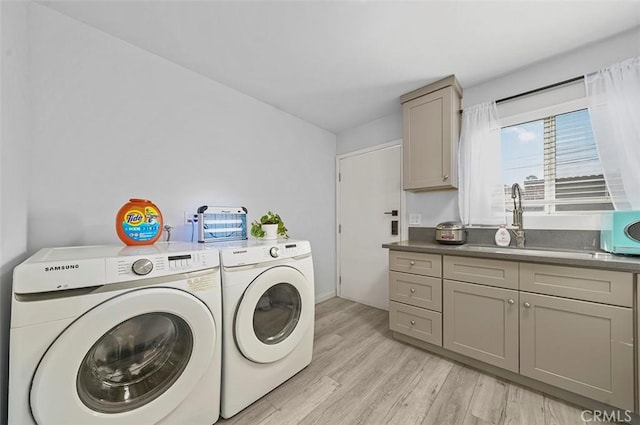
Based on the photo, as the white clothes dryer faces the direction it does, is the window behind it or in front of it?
in front

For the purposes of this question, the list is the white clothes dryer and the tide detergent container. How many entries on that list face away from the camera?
0

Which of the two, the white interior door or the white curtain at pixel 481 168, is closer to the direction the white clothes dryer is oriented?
the white curtain

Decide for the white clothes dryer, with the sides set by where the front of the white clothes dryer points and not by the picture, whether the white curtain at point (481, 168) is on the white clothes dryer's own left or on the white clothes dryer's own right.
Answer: on the white clothes dryer's own left

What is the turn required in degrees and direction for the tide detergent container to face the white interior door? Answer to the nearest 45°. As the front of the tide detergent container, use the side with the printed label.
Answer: approximately 90° to its left

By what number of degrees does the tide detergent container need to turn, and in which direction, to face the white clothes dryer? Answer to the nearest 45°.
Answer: approximately 45° to its left

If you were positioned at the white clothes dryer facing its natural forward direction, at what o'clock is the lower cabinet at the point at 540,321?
The lower cabinet is roughly at 11 o'clock from the white clothes dryer.

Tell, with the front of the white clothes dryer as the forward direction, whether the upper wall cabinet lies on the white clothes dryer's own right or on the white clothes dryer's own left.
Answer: on the white clothes dryer's own left

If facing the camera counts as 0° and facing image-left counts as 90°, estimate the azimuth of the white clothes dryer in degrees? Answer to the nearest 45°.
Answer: approximately 315°

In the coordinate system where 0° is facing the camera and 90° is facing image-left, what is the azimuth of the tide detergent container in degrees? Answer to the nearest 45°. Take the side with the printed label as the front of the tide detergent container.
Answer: approximately 0°
